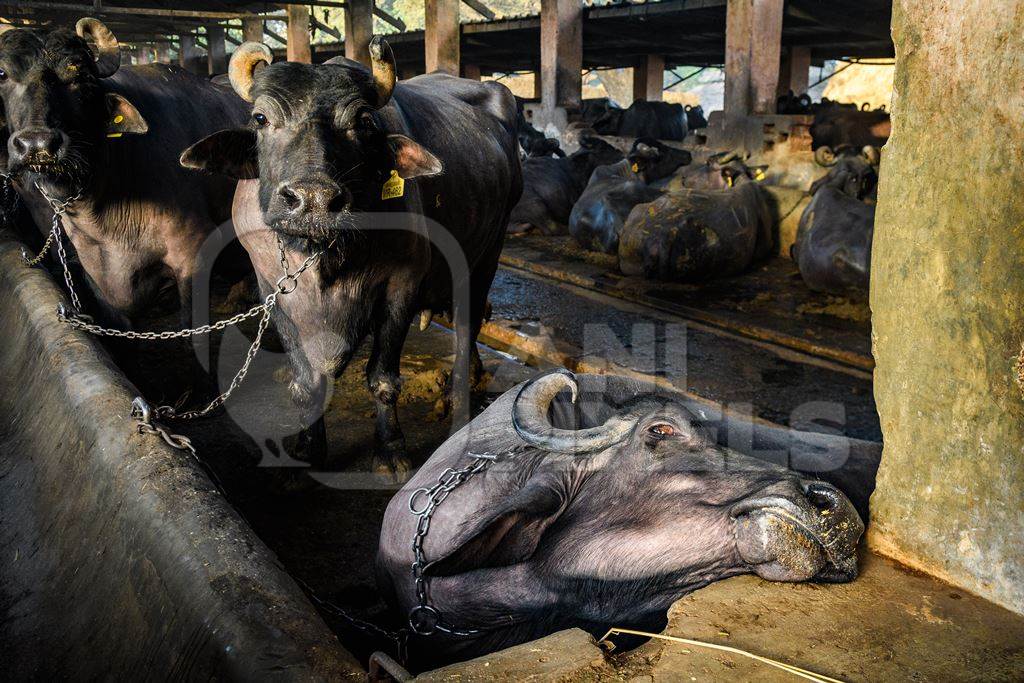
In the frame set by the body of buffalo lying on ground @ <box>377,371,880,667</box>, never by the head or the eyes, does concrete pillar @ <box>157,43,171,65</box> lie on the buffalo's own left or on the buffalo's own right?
on the buffalo's own left

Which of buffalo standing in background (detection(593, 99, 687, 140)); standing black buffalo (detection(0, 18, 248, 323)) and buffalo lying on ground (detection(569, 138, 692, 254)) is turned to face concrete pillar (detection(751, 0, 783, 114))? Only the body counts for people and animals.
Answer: buffalo lying on ground (detection(569, 138, 692, 254))

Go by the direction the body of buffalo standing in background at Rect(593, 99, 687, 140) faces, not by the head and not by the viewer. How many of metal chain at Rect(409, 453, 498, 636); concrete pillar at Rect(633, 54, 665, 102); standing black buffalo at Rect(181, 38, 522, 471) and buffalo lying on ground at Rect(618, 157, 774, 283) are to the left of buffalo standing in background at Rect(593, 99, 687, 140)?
3

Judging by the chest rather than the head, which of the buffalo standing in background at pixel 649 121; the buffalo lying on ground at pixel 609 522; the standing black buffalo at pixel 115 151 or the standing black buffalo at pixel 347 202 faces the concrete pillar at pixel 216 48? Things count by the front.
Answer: the buffalo standing in background at pixel 649 121

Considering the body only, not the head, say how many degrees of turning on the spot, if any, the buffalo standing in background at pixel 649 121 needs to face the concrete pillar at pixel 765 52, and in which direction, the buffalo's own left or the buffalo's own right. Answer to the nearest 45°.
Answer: approximately 90° to the buffalo's own left

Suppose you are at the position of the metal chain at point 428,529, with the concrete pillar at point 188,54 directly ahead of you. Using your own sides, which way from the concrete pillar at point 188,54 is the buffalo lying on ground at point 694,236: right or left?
right

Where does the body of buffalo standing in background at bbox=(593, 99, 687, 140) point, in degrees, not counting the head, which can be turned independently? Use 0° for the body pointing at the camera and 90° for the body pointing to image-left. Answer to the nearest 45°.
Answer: approximately 90°

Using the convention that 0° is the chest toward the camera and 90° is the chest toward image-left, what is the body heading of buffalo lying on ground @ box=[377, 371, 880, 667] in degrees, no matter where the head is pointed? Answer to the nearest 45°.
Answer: approximately 270°
